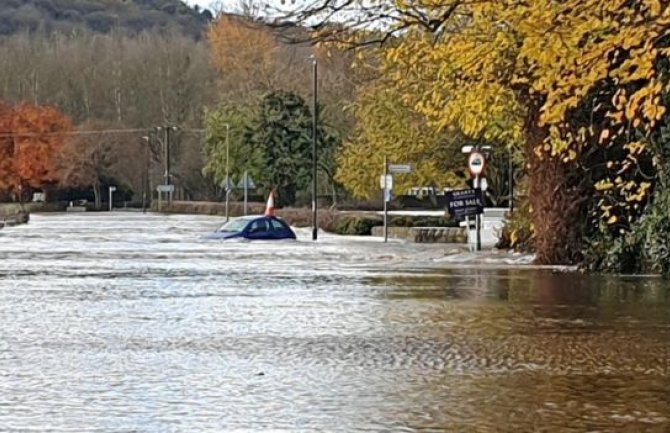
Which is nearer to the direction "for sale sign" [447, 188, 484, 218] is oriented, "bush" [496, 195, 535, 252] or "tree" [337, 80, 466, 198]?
the bush

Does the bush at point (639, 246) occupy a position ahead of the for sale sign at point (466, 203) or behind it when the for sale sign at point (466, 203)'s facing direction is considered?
ahead

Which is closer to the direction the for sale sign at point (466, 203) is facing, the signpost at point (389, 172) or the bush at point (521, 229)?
the bush

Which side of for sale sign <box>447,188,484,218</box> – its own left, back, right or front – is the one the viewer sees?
front

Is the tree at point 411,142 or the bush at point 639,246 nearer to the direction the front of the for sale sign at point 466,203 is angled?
the bush

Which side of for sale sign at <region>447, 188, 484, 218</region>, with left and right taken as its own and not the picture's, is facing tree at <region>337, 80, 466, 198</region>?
back
